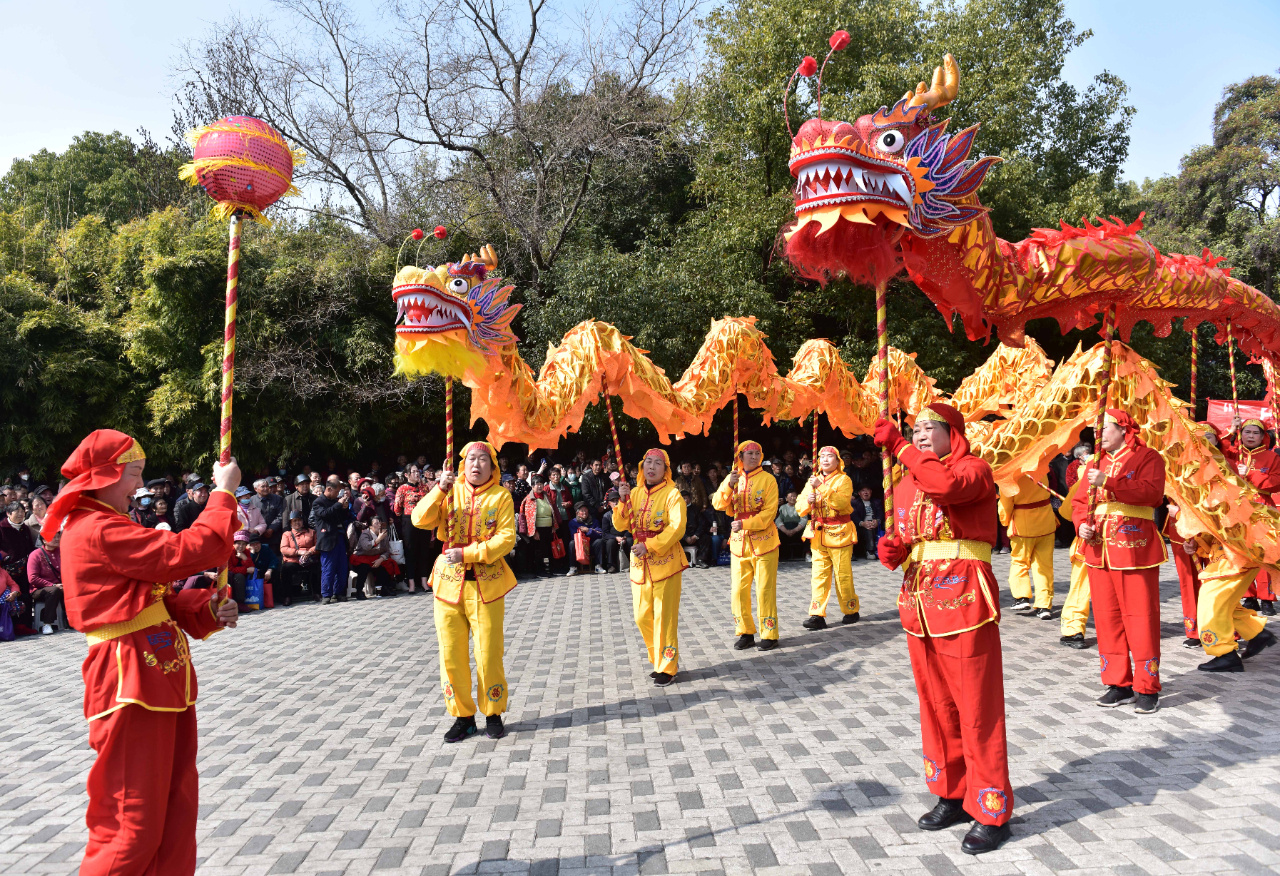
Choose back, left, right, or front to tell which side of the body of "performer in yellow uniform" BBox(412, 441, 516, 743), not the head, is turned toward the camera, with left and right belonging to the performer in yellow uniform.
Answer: front

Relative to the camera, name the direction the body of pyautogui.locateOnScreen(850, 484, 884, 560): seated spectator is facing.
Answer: toward the camera

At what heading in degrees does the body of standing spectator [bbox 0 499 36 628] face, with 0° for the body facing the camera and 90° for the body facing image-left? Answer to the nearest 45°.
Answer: approximately 315°

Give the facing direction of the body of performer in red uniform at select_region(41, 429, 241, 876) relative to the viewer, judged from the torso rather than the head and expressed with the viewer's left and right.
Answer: facing to the right of the viewer

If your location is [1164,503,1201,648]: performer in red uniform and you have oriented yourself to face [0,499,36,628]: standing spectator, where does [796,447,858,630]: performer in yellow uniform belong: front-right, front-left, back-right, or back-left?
front-right

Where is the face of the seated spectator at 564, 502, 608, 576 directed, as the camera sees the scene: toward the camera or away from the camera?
toward the camera

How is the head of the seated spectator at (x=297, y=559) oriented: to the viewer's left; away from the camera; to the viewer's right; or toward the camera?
toward the camera

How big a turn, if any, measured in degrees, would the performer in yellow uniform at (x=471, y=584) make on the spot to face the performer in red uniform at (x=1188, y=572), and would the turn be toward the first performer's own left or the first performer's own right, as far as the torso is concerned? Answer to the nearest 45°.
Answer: approximately 90° to the first performer's own left

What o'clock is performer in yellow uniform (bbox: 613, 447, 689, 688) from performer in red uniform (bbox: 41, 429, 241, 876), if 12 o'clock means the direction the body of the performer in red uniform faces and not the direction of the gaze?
The performer in yellow uniform is roughly at 11 o'clock from the performer in red uniform.

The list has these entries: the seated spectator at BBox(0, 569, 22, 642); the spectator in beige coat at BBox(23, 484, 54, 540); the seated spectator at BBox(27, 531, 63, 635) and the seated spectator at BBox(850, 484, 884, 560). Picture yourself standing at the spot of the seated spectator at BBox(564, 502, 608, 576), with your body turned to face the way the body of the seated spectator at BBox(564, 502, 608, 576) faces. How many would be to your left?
1

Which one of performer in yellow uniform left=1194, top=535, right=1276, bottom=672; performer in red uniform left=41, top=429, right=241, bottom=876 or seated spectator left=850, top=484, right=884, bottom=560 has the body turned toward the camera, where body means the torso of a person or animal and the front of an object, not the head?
the seated spectator

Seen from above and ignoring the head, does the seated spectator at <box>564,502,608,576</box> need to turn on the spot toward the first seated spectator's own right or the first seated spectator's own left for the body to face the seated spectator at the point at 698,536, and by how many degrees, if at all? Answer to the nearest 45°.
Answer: approximately 90° to the first seated spectator's own left

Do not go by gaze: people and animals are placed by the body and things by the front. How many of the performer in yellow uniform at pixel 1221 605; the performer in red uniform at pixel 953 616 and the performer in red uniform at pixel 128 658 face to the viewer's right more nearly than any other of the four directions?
1

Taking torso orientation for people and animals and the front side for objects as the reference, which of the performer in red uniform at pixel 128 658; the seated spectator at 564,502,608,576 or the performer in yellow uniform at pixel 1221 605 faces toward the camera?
the seated spectator
